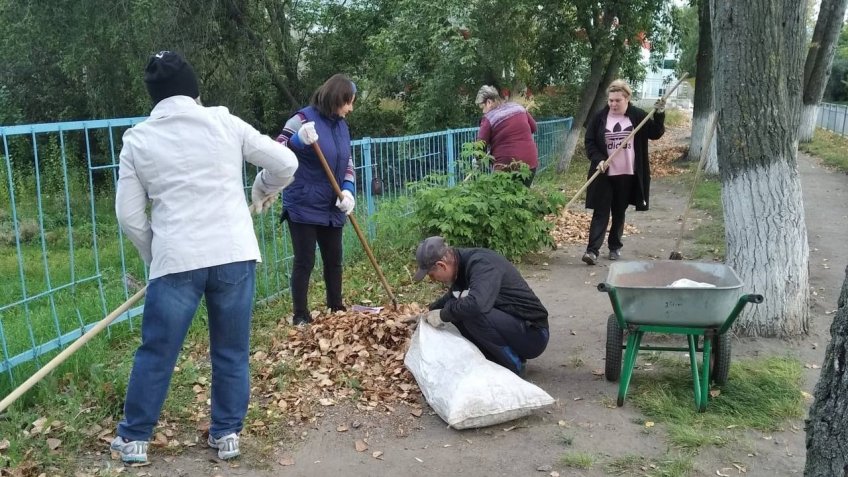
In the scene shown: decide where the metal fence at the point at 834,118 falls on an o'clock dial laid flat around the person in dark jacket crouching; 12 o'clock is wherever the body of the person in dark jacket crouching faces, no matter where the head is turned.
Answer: The metal fence is roughly at 4 o'clock from the person in dark jacket crouching.

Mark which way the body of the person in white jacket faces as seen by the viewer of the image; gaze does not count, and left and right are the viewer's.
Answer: facing away from the viewer

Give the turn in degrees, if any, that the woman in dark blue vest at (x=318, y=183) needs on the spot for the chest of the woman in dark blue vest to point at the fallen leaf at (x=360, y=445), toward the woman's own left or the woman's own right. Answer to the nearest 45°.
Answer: approximately 45° to the woman's own right

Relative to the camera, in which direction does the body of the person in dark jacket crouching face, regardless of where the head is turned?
to the viewer's left

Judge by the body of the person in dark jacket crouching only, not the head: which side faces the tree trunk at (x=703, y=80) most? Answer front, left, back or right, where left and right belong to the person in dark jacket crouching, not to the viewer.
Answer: right
